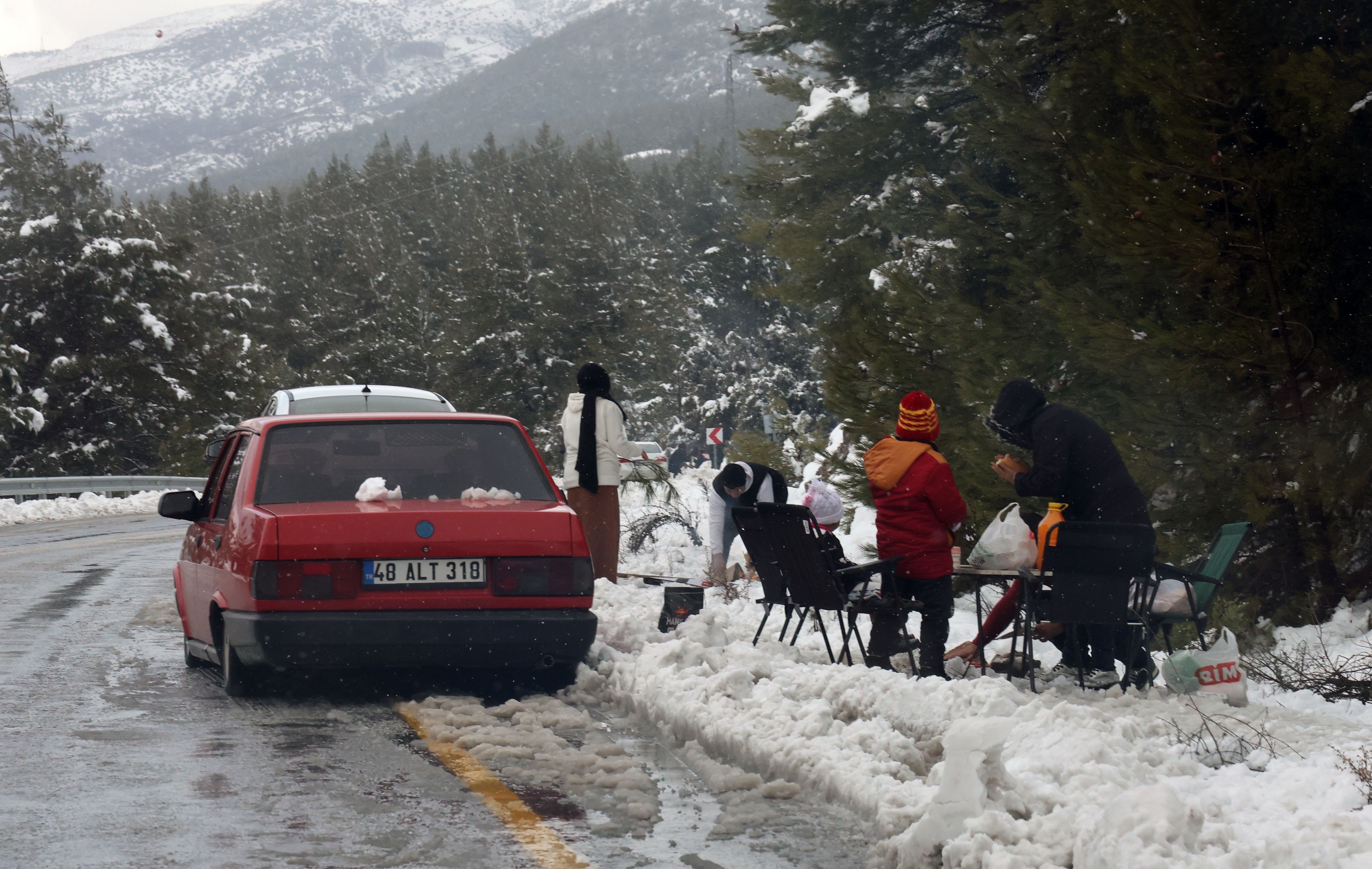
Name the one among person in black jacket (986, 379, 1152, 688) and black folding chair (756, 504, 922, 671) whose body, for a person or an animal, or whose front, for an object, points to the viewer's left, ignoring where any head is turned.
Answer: the person in black jacket

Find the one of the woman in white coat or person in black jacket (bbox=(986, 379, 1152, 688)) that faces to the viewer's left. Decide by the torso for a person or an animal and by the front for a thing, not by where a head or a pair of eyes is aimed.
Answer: the person in black jacket

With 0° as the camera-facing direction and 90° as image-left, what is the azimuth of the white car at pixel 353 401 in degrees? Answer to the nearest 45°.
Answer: approximately 180°

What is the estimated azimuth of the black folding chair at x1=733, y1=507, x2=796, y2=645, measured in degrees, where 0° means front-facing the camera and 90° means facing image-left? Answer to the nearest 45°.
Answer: approximately 225°

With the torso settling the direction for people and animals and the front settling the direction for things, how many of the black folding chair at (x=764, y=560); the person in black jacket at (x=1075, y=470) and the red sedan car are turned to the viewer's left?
1

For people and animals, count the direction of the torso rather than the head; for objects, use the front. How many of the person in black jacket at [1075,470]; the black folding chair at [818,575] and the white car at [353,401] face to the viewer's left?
1

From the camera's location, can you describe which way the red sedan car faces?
facing away from the viewer

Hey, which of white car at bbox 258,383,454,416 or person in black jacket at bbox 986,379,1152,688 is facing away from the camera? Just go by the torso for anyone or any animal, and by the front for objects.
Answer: the white car

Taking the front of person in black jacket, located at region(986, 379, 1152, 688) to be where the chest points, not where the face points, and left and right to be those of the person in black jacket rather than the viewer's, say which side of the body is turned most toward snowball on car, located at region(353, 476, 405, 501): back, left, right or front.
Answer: front

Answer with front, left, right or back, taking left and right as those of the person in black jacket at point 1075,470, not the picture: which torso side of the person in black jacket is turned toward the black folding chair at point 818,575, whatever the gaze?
front

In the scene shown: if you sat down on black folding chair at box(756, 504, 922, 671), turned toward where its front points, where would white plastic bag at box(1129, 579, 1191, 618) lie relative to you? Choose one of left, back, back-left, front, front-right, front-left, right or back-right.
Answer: front-right

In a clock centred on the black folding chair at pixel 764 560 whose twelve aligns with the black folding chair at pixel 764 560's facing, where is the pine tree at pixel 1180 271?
The pine tree is roughly at 1 o'clock from the black folding chair.
